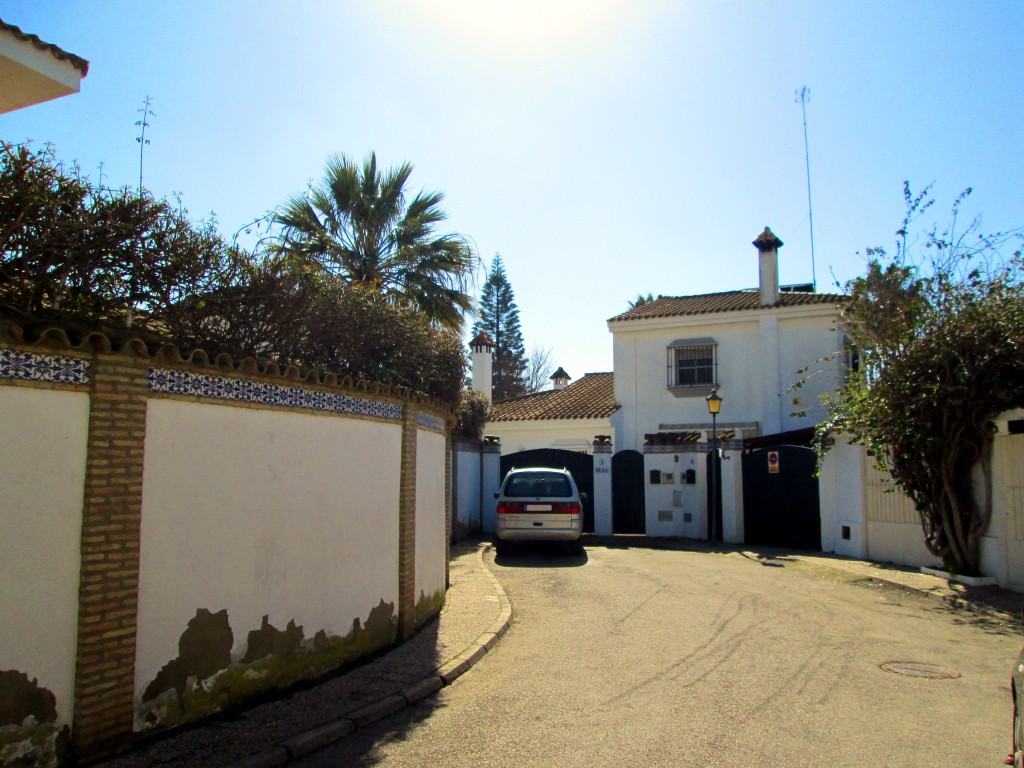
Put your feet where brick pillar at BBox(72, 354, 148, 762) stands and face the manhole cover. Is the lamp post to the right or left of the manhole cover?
left

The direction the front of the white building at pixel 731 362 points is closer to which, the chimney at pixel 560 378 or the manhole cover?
the manhole cover

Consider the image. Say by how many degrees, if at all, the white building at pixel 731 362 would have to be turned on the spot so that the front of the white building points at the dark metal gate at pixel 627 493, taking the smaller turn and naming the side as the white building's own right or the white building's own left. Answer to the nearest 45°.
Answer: approximately 45° to the white building's own right

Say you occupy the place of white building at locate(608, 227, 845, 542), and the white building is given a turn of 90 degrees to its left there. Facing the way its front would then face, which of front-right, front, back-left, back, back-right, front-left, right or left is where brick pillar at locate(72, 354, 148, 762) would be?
right

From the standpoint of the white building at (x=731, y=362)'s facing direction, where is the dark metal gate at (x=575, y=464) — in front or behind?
in front

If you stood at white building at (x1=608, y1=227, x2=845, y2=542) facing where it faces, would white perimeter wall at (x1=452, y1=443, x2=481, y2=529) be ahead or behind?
ahead

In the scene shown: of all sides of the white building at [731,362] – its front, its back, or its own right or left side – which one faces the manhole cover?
front

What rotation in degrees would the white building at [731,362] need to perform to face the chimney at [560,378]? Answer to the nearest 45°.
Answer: approximately 135° to its right

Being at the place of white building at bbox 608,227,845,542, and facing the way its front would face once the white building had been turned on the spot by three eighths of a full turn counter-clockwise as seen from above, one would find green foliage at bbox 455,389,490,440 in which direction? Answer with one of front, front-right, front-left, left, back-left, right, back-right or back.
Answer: back

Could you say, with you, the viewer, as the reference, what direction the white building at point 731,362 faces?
facing the viewer

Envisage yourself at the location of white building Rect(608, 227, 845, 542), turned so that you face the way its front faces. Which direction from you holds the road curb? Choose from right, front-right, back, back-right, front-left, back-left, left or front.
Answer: front

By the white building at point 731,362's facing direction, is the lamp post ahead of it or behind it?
ahead
